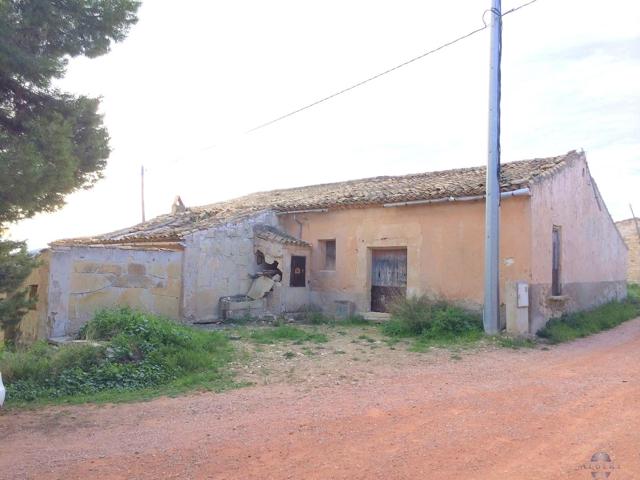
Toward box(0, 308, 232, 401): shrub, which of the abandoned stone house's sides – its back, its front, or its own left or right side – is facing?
front

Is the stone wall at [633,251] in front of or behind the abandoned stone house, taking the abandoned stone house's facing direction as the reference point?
behind

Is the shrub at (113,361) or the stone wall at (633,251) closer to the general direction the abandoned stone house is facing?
the shrub

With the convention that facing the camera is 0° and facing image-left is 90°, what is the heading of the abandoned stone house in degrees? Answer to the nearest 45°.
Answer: approximately 45°
